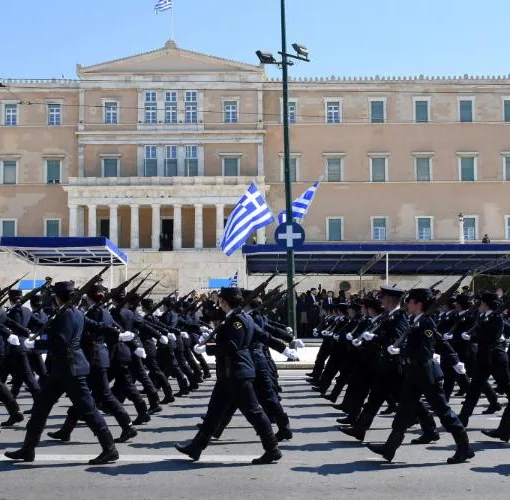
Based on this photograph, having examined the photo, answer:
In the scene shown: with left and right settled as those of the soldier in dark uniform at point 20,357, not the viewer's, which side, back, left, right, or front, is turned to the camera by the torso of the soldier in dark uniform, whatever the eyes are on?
left

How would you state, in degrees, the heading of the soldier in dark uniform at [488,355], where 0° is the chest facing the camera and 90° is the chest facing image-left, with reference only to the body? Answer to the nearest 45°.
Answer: approximately 90°

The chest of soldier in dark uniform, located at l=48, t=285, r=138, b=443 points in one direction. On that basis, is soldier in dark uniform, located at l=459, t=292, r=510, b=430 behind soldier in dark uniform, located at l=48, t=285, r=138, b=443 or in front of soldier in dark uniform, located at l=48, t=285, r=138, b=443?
behind

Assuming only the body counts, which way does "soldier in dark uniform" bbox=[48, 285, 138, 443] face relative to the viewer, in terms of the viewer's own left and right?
facing to the left of the viewer

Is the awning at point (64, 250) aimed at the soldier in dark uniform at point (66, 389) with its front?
yes

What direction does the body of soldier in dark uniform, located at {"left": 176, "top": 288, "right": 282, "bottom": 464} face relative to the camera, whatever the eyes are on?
to the viewer's left

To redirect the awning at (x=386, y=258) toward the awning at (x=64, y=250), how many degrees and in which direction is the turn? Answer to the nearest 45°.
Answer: approximately 90° to its right

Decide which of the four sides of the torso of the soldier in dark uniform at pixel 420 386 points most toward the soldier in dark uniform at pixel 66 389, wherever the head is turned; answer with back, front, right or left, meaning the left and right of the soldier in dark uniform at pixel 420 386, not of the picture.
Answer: front

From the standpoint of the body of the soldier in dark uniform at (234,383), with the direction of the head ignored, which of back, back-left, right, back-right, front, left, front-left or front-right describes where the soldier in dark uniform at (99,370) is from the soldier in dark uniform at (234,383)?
front-right

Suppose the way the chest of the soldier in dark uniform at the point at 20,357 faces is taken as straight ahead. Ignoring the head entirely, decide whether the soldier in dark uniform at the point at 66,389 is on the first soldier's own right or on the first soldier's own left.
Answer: on the first soldier's own left

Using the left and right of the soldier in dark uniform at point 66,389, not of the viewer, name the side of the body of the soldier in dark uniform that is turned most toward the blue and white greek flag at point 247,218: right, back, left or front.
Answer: right

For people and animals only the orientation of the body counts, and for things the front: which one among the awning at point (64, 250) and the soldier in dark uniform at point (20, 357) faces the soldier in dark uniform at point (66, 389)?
the awning

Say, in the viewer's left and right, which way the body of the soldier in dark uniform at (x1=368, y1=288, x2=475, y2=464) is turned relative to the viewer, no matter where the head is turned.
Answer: facing to the left of the viewer

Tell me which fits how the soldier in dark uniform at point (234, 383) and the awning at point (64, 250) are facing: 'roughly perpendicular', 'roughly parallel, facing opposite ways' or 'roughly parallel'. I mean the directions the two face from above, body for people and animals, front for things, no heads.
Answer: roughly perpendicular

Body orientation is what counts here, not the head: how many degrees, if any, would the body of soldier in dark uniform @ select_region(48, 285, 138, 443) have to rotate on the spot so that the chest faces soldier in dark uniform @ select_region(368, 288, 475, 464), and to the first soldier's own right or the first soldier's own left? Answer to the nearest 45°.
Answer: approximately 135° to the first soldier's own left

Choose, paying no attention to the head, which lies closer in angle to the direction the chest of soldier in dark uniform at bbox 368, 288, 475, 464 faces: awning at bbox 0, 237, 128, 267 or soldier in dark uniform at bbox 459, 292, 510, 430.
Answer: the awning

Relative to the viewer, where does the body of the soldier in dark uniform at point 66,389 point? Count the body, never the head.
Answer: to the viewer's left
